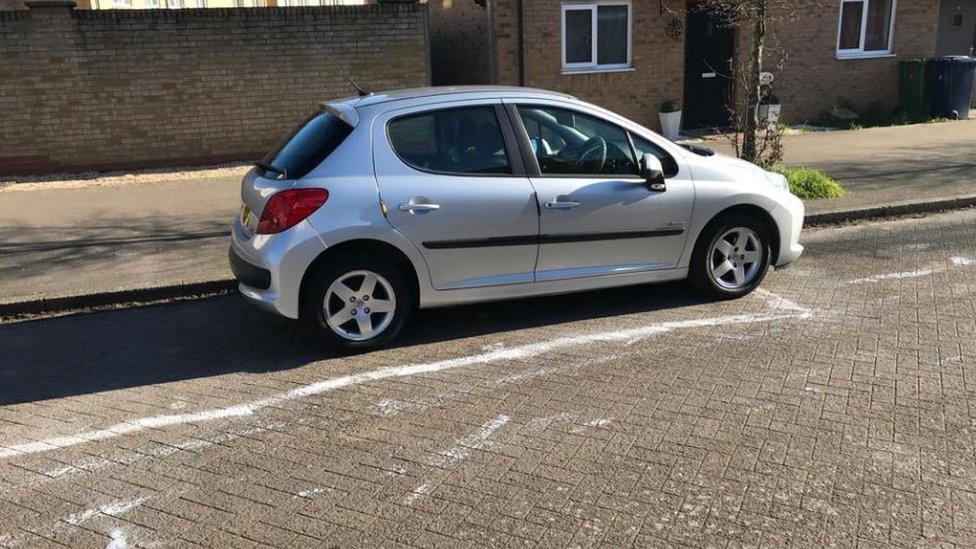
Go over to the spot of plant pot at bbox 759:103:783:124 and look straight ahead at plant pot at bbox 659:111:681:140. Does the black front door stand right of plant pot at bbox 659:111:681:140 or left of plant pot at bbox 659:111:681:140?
right

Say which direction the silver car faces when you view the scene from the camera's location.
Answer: facing away from the viewer and to the right of the viewer

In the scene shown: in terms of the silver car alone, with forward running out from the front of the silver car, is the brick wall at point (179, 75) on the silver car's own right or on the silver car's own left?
on the silver car's own left

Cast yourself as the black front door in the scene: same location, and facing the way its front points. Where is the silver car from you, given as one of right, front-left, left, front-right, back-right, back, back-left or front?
front

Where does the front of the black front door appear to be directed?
toward the camera

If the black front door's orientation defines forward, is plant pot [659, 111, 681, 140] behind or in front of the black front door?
in front

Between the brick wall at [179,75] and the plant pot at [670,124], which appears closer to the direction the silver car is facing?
the plant pot

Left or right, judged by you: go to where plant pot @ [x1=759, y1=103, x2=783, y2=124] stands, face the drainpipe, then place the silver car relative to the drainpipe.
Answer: left

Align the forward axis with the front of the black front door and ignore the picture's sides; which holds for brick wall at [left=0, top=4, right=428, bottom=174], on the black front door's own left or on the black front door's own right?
on the black front door's own right

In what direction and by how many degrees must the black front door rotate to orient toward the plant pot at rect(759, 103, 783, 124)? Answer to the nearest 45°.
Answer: approximately 45° to its left

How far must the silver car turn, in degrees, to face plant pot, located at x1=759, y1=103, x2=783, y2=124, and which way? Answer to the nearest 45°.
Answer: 0° — it already faces it

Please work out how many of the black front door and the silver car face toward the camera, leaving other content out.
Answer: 1

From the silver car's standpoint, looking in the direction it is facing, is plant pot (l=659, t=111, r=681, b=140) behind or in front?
in front

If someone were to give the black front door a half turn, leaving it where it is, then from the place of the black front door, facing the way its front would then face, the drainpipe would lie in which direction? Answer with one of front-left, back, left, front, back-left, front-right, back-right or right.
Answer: back-left

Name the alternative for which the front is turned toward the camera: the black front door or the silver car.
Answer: the black front door
